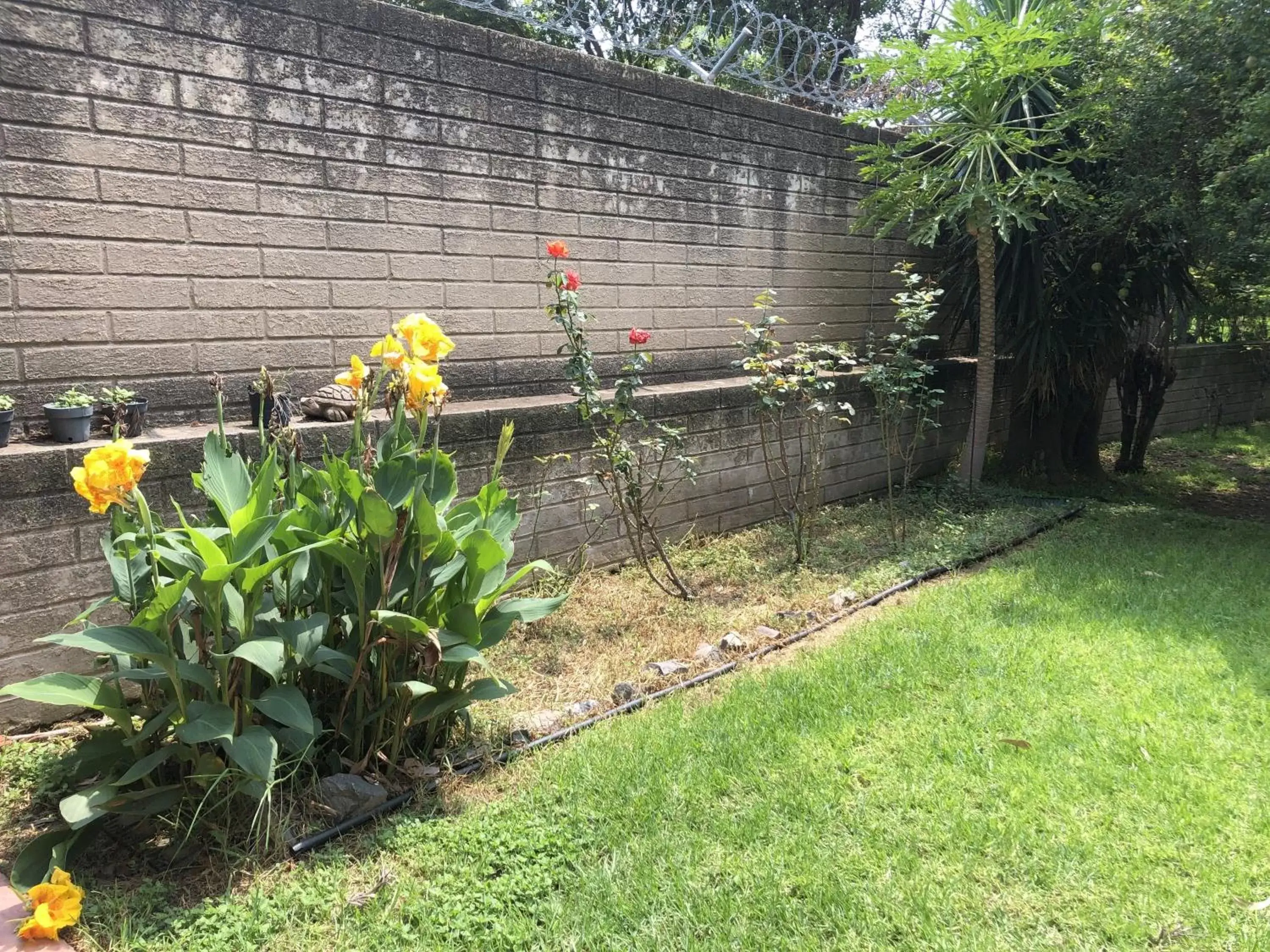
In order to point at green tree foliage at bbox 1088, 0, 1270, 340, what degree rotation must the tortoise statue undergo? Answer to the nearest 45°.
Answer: approximately 180°

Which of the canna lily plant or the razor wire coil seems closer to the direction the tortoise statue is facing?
the canna lily plant

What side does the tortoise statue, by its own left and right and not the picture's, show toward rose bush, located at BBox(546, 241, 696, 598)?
back

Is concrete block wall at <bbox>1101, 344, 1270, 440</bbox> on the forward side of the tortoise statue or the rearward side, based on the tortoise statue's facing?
on the rearward side

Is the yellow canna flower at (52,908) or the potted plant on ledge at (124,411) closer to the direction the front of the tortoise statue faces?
the potted plant on ledge

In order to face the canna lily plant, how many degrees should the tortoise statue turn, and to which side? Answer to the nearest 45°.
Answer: approximately 90° to its left

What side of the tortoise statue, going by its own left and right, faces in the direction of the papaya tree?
back

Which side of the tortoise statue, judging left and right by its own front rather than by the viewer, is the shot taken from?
left

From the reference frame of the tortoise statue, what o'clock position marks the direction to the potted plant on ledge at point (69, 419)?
The potted plant on ledge is roughly at 11 o'clock from the tortoise statue.

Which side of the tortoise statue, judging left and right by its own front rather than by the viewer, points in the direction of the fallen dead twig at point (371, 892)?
left

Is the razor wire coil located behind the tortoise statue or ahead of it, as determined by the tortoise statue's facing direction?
behind

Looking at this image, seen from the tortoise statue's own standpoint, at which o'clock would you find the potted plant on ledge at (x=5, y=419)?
The potted plant on ledge is roughly at 11 o'clock from the tortoise statue.
